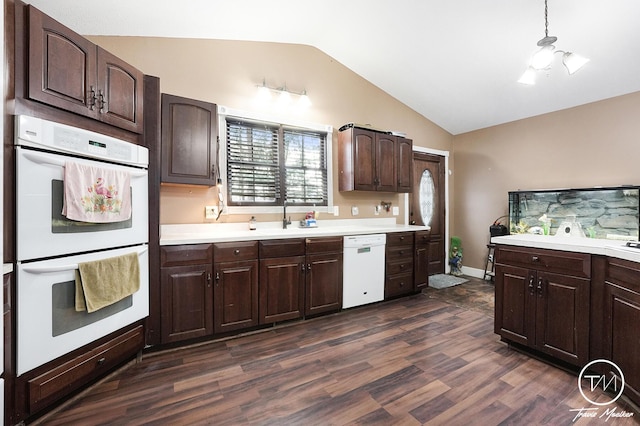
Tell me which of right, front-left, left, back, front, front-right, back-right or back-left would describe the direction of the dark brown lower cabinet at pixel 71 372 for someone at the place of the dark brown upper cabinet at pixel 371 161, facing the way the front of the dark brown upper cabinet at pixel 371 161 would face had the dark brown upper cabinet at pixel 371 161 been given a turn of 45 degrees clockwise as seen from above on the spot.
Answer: front-right

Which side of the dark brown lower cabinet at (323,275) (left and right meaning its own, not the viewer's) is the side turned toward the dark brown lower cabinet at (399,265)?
left

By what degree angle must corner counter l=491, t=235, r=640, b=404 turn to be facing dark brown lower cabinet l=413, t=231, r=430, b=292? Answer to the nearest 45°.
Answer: approximately 90° to its right

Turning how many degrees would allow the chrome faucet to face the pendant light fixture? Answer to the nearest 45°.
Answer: approximately 45° to its left

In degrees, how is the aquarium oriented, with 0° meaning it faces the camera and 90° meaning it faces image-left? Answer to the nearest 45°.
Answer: approximately 0°

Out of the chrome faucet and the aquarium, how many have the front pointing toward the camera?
2

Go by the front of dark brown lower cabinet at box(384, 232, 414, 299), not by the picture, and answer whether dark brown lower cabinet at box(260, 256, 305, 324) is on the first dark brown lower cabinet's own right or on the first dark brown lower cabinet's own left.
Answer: on the first dark brown lower cabinet's own right

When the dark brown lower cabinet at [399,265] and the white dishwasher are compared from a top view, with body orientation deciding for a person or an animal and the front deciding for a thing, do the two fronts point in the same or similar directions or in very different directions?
same or similar directions

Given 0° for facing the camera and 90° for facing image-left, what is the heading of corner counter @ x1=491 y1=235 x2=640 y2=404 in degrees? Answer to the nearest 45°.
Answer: approximately 45°

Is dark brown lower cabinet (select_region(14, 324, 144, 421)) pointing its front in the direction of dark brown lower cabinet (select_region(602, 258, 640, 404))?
yes

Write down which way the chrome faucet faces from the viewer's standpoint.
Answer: facing the viewer

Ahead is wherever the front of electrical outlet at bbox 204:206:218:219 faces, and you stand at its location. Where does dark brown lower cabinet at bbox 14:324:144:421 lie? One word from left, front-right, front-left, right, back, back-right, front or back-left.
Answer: front-right

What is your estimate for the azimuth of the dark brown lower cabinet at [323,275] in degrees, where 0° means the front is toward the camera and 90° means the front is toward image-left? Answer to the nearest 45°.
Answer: approximately 315°

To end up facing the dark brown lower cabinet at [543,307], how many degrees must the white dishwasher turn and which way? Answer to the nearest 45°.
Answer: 0° — it already faces it

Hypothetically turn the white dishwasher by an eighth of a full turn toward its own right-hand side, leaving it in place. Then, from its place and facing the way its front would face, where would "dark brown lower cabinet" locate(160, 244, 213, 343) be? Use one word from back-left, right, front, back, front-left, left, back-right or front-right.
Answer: front-right

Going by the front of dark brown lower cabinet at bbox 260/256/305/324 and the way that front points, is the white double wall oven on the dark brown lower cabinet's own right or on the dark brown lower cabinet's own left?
on the dark brown lower cabinet's own right

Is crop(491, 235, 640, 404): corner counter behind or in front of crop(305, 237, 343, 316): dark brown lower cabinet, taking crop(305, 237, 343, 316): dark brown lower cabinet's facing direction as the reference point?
in front

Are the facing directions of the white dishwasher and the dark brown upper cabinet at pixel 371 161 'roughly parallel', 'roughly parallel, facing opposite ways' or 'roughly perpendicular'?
roughly parallel

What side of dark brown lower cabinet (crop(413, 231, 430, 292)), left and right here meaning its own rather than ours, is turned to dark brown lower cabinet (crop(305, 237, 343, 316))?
right
